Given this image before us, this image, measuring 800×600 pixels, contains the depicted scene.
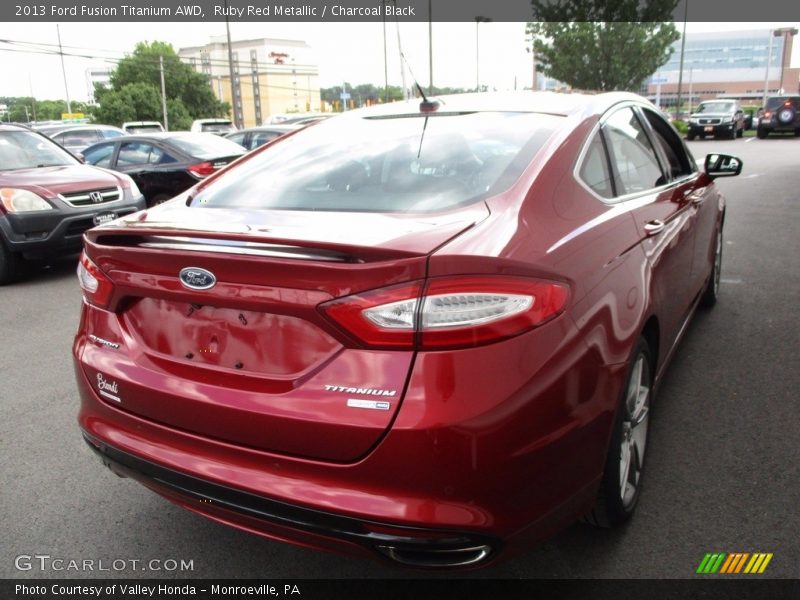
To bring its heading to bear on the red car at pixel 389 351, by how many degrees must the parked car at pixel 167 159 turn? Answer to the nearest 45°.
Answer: approximately 135° to its left

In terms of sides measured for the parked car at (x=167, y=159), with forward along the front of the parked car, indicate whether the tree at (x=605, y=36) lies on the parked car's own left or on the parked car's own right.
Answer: on the parked car's own right

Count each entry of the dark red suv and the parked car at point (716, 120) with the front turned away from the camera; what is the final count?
0

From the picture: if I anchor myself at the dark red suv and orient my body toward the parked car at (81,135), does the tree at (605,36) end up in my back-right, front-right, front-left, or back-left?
front-right

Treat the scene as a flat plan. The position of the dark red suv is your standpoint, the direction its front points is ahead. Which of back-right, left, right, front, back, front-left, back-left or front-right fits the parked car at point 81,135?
back-left

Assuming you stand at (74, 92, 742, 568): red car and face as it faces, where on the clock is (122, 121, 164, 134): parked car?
The parked car is roughly at 10 o'clock from the red car.

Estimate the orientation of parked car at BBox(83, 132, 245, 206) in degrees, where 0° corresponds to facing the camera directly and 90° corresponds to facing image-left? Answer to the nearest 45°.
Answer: approximately 135°

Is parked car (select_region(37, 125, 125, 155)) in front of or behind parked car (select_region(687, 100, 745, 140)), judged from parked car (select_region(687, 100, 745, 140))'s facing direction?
in front

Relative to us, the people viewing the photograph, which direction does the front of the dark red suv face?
facing the viewer and to the right of the viewer

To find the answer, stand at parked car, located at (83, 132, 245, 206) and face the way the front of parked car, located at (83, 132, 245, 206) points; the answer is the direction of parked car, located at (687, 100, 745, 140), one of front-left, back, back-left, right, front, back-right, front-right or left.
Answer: right

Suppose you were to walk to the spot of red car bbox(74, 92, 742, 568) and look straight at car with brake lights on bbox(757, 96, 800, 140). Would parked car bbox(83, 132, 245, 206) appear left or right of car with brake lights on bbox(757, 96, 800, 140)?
left

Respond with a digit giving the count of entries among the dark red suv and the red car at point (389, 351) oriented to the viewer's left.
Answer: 0

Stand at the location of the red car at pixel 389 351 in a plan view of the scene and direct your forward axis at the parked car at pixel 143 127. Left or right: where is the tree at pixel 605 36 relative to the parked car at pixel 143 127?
right
